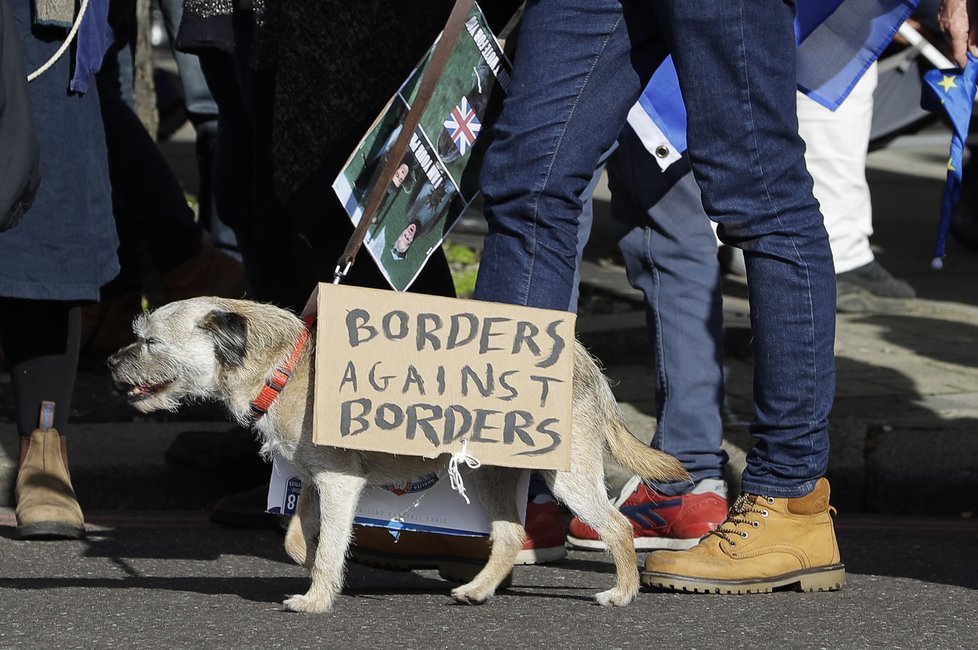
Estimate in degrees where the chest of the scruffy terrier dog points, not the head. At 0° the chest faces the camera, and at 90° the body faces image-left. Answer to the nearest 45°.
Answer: approximately 90°
